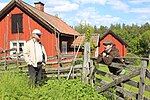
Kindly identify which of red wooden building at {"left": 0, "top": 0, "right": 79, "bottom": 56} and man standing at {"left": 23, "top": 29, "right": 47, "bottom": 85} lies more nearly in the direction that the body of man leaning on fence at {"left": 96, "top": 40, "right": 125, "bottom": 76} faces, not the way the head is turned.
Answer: the man standing

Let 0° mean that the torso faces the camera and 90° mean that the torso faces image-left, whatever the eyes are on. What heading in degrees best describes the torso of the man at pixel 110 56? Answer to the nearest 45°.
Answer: approximately 45°

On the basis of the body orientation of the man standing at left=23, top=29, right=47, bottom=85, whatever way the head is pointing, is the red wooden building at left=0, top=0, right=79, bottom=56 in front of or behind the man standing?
behind

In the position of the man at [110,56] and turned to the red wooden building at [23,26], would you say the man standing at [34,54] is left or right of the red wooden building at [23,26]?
left

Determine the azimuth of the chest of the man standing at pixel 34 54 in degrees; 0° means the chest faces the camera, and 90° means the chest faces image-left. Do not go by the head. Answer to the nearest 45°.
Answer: approximately 315°

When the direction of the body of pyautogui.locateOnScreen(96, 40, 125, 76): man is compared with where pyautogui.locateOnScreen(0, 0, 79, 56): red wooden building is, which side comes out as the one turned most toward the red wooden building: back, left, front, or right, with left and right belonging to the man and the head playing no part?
right
